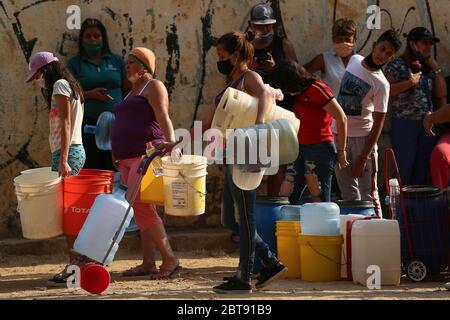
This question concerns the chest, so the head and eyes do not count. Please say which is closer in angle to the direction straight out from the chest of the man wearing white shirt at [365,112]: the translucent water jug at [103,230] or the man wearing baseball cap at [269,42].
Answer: the translucent water jug

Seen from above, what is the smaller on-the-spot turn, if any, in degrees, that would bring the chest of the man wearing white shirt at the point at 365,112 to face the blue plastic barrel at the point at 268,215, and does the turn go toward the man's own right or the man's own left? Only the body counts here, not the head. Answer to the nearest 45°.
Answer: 0° — they already face it

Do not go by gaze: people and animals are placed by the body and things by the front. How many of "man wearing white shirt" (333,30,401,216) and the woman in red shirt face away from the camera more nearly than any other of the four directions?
0

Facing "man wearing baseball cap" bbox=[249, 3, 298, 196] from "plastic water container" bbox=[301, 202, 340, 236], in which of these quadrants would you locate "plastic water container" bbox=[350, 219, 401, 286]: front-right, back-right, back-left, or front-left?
back-right

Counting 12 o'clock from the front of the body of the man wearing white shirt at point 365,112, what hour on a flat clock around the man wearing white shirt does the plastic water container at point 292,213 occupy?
The plastic water container is roughly at 12 o'clock from the man wearing white shirt.

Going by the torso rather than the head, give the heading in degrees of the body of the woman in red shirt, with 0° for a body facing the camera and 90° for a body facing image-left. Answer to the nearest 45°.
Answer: approximately 45°

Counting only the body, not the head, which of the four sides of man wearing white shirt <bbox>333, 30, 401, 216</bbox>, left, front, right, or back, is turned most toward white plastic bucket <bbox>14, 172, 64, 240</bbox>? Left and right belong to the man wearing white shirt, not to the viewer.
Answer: front

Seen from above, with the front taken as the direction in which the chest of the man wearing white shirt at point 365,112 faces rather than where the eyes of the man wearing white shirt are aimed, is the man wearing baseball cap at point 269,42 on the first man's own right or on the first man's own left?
on the first man's own right

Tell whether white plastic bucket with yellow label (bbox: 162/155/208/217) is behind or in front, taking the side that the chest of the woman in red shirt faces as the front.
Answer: in front

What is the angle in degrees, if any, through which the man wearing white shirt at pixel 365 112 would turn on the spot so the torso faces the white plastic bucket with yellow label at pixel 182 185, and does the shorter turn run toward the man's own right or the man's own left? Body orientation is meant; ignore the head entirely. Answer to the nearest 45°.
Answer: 0° — they already face it
